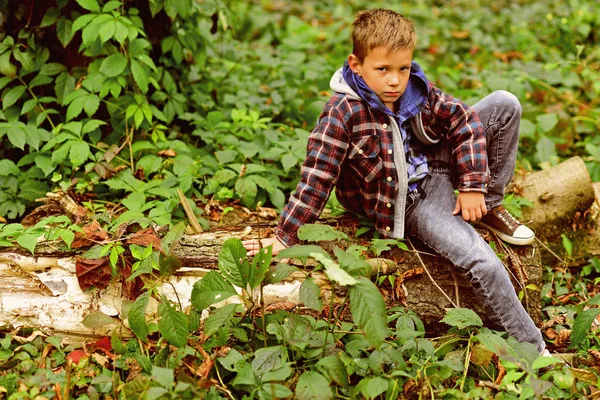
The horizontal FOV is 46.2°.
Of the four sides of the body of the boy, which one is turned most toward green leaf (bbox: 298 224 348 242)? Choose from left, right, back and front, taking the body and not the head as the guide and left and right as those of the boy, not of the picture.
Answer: right

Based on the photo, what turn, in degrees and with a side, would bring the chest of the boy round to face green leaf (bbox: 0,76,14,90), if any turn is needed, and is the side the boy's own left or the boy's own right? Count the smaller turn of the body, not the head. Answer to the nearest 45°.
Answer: approximately 135° to the boy's own right

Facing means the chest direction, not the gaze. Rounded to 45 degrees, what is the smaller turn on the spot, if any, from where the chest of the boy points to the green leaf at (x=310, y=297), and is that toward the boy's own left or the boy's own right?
approximately 90° to the boy's own right

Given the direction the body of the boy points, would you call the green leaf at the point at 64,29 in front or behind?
behind

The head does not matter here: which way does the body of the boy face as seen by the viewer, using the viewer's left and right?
facing the viewer and to the right of the viewer

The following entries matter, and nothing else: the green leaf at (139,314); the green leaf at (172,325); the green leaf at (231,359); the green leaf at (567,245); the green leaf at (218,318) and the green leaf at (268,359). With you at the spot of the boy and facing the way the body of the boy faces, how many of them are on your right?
5

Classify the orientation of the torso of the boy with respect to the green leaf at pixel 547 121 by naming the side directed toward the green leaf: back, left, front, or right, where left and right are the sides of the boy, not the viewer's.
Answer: left

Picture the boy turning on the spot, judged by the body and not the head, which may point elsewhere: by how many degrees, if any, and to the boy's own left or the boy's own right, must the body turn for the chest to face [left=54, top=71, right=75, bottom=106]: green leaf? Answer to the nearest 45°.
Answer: approximately 135° to the boy's own right

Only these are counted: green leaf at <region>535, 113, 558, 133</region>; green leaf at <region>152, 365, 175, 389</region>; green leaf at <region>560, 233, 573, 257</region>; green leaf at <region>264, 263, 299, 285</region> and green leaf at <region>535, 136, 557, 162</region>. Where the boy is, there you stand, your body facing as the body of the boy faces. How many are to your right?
2

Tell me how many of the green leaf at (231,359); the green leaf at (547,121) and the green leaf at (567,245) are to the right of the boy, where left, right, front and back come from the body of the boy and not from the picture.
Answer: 1

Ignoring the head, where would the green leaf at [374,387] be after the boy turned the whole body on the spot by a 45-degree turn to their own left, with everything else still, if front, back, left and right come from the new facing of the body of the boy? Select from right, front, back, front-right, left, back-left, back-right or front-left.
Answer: right

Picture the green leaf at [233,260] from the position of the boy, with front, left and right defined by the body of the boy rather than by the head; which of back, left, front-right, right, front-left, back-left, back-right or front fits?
right
